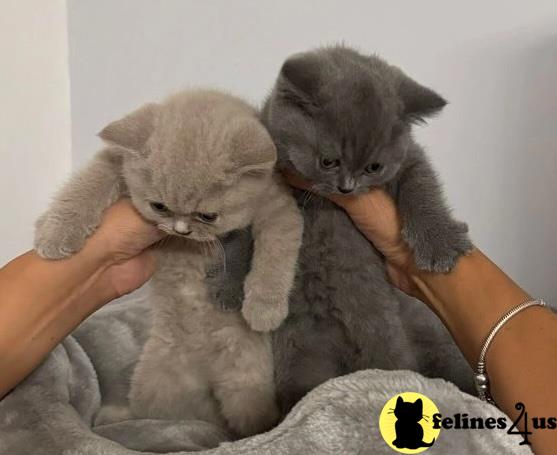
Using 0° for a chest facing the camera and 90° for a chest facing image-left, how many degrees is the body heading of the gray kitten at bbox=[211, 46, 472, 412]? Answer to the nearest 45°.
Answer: approximately 0°
